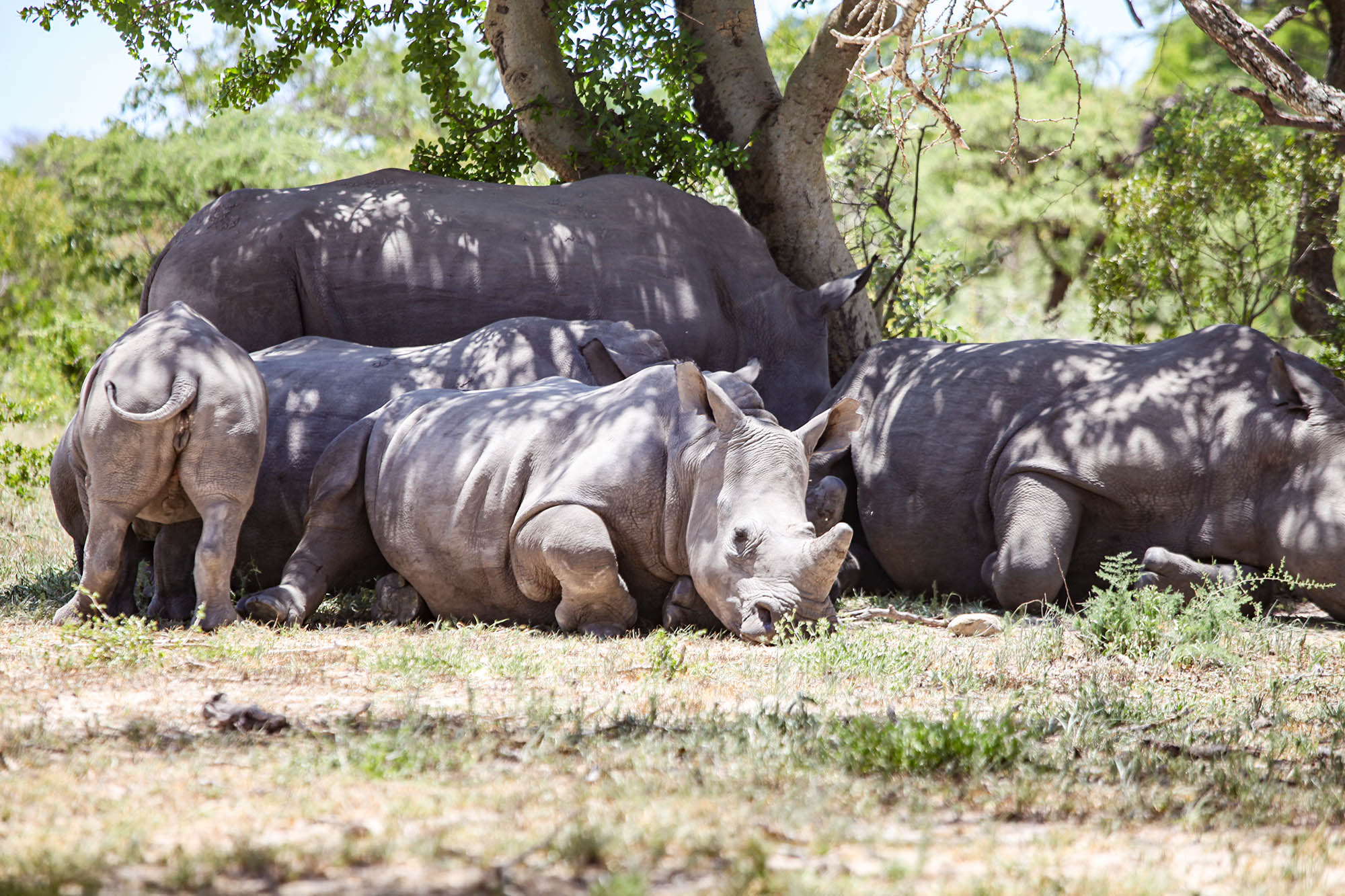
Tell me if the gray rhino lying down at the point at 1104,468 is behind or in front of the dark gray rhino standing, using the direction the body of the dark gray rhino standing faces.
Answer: in front

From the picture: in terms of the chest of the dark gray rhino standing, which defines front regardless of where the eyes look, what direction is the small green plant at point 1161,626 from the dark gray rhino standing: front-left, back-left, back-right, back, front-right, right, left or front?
front-right

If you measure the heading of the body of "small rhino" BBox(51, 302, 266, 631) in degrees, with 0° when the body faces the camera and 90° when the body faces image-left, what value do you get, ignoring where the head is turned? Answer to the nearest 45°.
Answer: approximately 180°

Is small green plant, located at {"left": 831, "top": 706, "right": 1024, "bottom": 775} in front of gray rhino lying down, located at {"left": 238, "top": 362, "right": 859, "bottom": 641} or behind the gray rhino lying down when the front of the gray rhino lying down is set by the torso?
in front

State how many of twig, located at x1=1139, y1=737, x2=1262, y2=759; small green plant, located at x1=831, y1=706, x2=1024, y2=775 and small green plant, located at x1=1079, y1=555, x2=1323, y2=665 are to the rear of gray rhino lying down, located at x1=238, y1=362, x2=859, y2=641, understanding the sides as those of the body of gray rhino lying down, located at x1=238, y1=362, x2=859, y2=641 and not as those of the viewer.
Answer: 0

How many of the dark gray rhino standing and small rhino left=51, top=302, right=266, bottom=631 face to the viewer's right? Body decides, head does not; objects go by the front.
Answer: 1

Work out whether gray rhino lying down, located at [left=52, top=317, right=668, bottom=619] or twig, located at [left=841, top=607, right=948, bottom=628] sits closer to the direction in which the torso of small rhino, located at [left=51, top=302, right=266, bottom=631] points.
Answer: the gray rhino lying down

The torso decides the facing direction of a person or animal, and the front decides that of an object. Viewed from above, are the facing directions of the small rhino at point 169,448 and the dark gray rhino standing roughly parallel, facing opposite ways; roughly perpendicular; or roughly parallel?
roughly perpendicular

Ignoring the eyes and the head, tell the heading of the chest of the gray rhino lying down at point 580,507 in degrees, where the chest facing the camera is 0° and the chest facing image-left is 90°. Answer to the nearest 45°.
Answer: approximately 315°

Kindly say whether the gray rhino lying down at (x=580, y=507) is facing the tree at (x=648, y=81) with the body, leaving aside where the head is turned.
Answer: no

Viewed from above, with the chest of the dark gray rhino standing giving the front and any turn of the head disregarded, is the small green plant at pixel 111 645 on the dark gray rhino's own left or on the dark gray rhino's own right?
on the dark gray rhino's own right

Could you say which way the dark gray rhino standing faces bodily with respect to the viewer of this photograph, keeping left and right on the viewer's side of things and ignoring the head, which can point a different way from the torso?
facing to the right of the viewer

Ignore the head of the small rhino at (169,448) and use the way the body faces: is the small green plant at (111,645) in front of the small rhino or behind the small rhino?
behind

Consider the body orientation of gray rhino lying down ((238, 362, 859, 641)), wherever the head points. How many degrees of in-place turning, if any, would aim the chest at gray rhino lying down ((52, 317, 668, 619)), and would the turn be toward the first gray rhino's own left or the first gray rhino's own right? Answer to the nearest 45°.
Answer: approximately 180°

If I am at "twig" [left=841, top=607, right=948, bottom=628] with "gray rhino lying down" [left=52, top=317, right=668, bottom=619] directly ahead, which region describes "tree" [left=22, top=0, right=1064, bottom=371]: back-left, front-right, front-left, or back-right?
front-right

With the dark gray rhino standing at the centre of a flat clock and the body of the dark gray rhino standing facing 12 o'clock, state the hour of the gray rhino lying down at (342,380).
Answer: The gray rhino lying down is roughly at 4 o'clock from the dark gray rhino standing.
